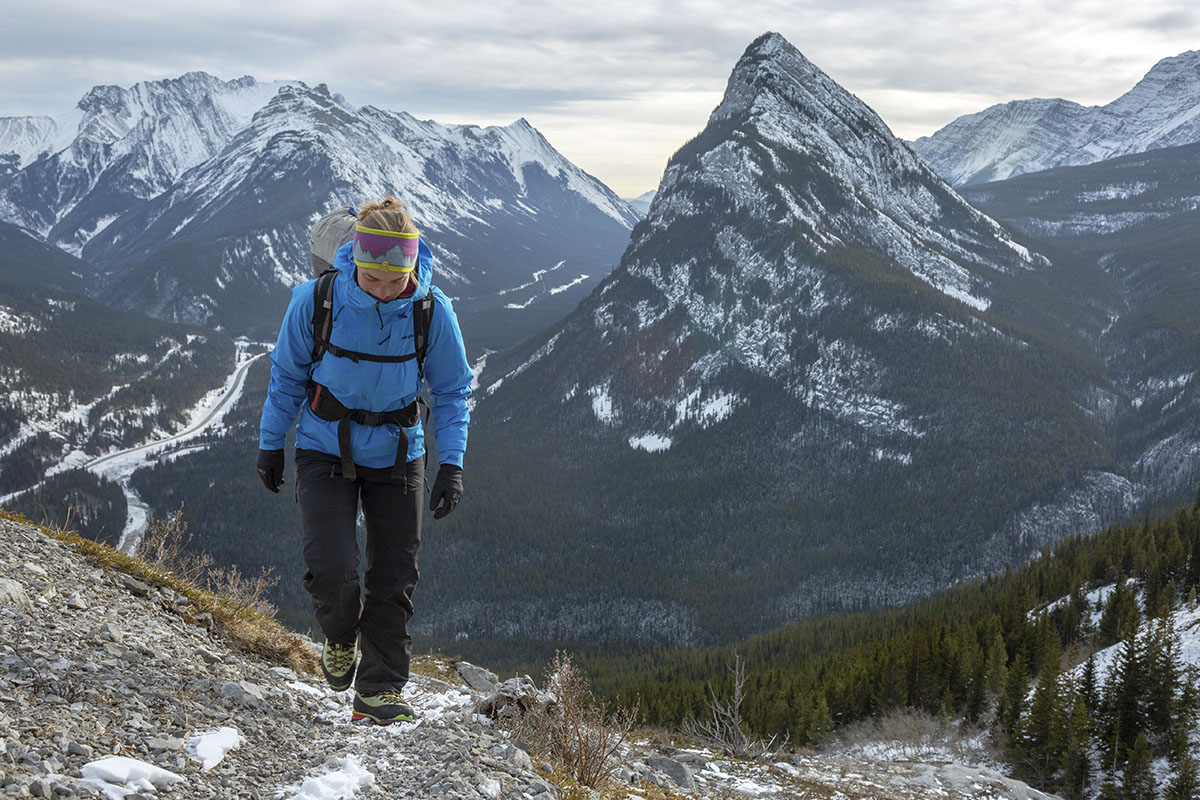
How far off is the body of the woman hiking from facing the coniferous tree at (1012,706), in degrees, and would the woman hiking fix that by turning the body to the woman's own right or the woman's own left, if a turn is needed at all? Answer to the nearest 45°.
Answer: approximately 135° to the woman's own left

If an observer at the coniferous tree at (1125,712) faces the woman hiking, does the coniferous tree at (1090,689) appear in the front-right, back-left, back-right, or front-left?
back-right

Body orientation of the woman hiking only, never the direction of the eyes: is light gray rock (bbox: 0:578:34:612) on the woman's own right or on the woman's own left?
on the woman's own right

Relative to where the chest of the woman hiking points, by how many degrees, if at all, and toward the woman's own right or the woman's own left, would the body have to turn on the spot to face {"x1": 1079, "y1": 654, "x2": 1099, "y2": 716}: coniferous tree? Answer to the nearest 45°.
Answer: approximately 135° to the woman's own left

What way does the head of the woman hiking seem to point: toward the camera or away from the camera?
toward the camera

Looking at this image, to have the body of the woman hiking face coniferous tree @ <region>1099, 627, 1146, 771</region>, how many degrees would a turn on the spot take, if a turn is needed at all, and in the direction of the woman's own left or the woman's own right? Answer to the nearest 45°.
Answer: approximately 135° to the woman's own left

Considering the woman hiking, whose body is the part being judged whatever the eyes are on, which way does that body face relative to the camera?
toward the camera
